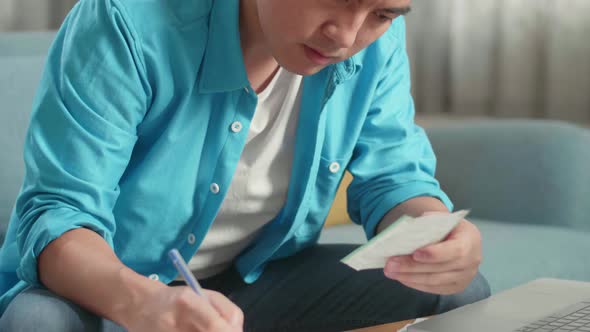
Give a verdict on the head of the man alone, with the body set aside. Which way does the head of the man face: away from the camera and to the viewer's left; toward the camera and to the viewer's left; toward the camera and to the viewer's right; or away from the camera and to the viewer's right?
toward the camera and to the viewer's right

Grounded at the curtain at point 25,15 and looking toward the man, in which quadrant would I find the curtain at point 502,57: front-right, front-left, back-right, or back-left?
front-left

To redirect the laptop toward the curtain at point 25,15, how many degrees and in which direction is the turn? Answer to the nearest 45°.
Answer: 0° — it already faces it

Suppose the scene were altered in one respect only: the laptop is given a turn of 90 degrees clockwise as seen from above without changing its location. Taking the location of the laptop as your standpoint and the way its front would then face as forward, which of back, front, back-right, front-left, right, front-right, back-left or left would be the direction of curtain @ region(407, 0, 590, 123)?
front-left

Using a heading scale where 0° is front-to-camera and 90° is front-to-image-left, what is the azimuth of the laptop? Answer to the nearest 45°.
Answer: approximately 135°

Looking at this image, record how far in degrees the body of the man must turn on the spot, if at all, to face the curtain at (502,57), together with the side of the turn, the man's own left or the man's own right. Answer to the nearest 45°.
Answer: approximately 90° to the man's own left

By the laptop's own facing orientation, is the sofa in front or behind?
in front

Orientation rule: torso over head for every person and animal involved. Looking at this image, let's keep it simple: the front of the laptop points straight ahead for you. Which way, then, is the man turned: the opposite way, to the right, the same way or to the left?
the opposite way

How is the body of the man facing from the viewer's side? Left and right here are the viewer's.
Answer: facing the viewer and to the right of the viewer

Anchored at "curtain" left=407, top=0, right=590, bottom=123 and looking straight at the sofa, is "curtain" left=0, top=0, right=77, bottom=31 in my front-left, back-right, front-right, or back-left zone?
front-right
